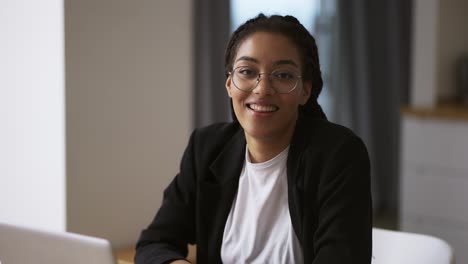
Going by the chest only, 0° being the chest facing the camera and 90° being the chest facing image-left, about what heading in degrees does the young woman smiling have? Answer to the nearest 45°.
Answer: approximately 0°

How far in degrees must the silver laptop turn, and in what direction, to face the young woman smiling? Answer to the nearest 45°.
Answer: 0° — it already faces them

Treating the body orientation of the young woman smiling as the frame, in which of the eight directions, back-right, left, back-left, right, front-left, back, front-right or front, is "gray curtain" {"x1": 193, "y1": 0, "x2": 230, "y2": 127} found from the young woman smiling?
back

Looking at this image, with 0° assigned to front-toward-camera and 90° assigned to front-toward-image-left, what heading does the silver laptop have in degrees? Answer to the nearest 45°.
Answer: approximately 225°

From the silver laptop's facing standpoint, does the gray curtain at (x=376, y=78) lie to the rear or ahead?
ahead

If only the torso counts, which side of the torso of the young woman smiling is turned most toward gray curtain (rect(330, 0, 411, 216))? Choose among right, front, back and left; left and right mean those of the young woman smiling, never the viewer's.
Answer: back

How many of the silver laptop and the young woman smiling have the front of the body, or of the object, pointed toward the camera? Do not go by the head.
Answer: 1
